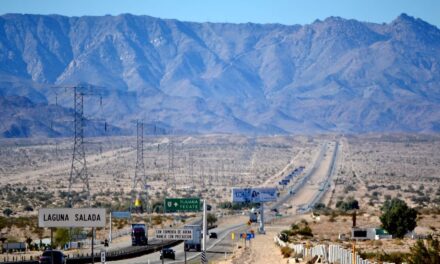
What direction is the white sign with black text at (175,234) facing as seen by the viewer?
toward the camera
